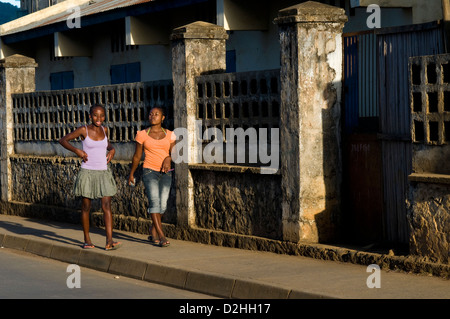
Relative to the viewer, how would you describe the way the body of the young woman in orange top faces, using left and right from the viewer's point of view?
facing the viewer

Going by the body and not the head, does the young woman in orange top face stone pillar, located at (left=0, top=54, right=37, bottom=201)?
no

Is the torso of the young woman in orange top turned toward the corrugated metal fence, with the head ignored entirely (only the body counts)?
no

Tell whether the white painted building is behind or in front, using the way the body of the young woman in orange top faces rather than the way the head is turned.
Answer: behind

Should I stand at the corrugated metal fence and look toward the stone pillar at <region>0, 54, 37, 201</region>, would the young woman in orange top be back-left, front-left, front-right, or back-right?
front-left
